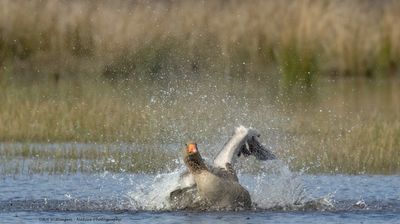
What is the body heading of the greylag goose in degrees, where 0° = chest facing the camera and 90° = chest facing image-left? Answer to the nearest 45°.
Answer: approximately 0°
